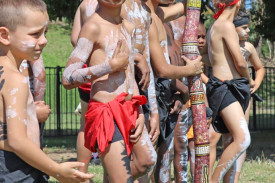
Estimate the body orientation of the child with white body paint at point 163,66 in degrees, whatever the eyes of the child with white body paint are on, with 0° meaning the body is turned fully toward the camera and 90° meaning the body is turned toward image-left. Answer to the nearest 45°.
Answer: approximately 270°

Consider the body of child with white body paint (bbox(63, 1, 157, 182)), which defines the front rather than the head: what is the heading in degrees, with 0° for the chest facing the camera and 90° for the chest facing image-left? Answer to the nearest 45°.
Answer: approximately 315°
